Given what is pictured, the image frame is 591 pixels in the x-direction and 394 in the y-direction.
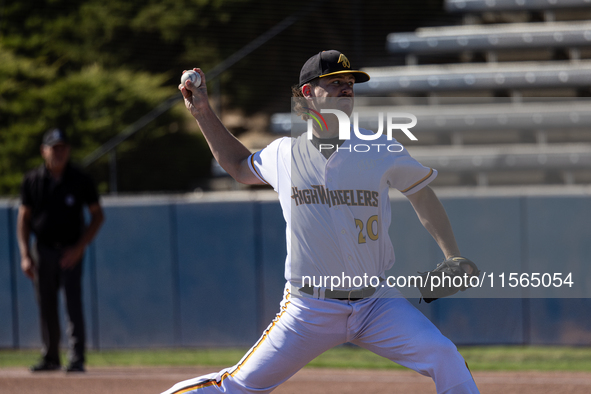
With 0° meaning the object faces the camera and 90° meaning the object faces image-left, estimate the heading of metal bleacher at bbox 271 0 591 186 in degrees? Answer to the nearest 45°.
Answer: approximately 0°

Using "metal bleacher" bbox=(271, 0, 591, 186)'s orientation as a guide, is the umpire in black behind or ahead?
ahead

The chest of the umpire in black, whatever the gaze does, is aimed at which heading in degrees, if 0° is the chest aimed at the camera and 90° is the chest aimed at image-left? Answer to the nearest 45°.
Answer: approximately 0°

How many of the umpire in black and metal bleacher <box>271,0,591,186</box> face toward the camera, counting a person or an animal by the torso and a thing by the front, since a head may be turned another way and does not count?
2

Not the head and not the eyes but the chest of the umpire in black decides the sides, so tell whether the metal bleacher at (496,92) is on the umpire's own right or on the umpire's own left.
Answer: on the umpire's own left
